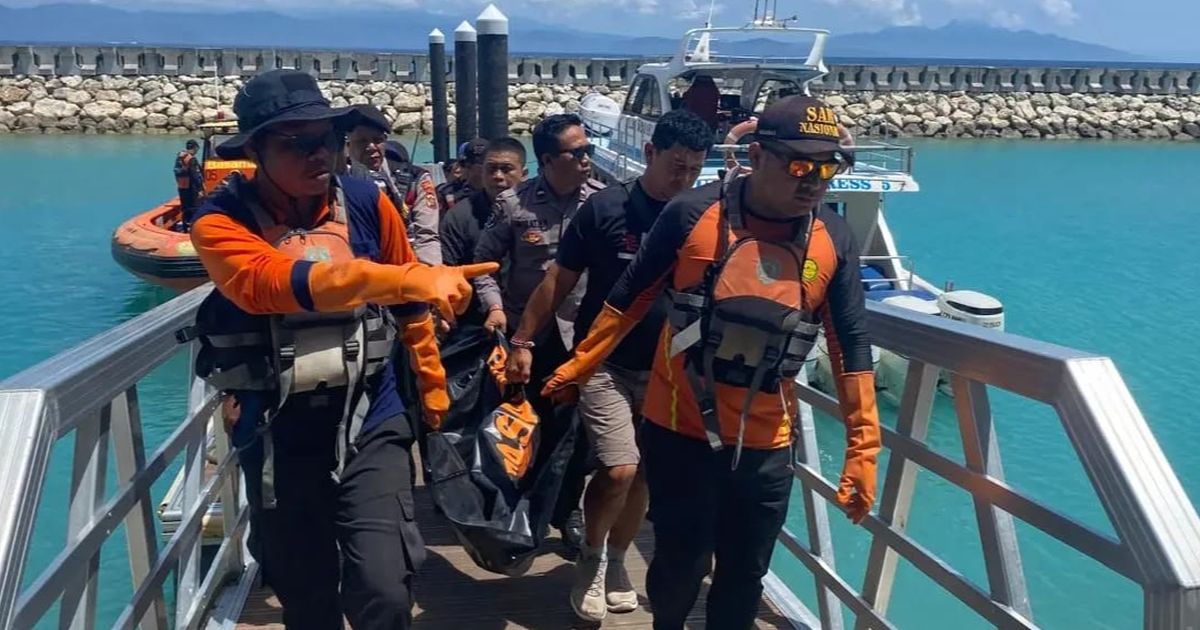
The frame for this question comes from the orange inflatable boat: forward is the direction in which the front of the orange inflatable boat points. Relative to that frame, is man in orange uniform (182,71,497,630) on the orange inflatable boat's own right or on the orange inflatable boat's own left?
on the orange inflatable boat's own left

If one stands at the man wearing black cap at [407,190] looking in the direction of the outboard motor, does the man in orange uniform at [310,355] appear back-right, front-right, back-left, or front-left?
back-right

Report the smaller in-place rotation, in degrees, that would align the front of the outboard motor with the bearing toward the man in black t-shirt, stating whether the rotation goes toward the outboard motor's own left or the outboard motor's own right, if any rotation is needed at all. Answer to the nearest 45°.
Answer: approximately 135° to the outboard motor's own left

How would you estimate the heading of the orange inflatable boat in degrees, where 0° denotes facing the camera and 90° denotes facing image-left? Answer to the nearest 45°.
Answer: approximately 45°

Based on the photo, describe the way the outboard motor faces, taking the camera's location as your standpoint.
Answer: facing away from the viewer and to the left of the viewer
